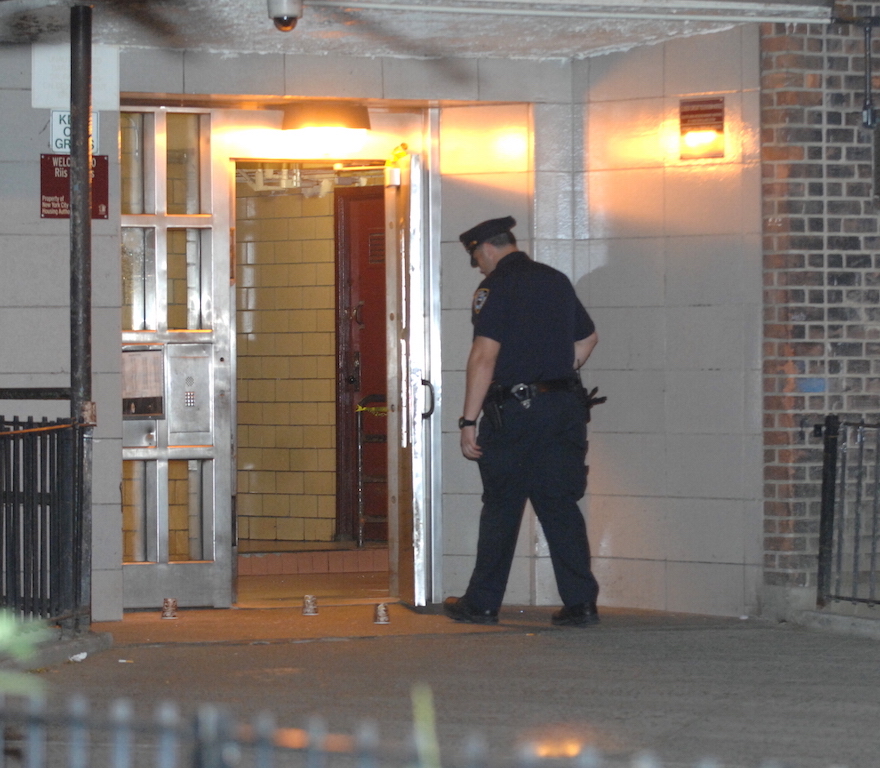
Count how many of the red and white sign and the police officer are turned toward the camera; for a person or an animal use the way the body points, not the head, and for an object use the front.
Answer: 1

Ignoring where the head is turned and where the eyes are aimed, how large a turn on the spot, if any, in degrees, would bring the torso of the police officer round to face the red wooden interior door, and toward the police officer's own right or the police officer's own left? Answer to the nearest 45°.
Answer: approximately 45° to the police officer's own right

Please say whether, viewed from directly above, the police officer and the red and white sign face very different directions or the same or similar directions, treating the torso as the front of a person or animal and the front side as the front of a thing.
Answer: very different directions

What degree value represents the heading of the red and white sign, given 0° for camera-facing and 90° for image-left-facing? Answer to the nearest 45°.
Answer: approximately 0°

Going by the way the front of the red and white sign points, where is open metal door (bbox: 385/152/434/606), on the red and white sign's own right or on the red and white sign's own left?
on the red and white sign's own left

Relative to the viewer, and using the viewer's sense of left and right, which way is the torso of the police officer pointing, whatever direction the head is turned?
facing away from the viewer and to the left of the viewer

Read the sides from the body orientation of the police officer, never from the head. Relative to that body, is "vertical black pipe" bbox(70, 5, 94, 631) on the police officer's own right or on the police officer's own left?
on the police officer's own left
